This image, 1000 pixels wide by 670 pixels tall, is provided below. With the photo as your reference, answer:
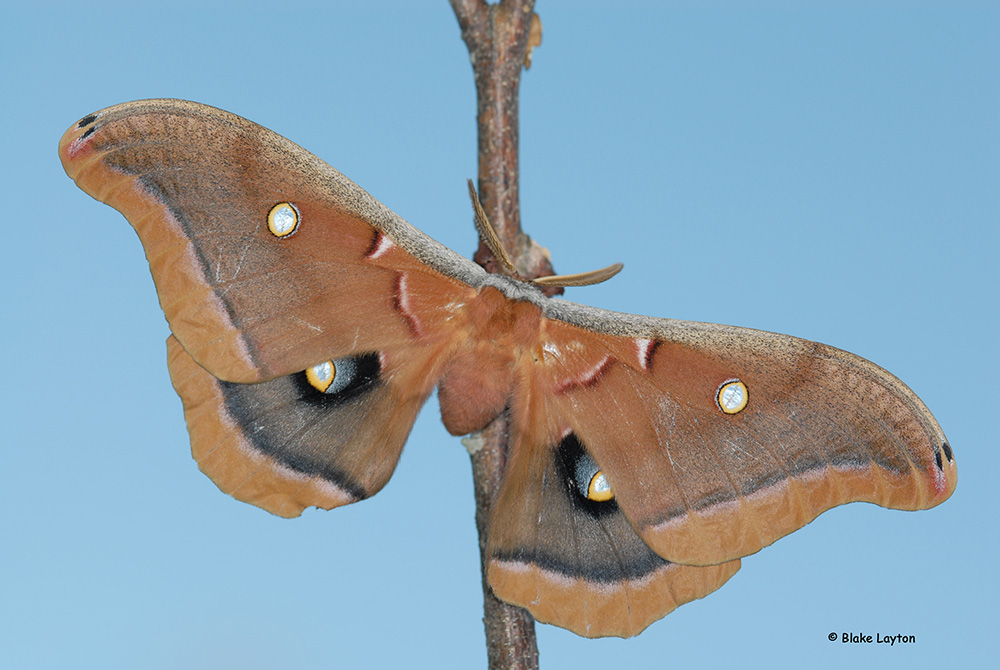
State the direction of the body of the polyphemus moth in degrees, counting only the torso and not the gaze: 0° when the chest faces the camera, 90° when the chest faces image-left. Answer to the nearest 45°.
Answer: approximately 180°
